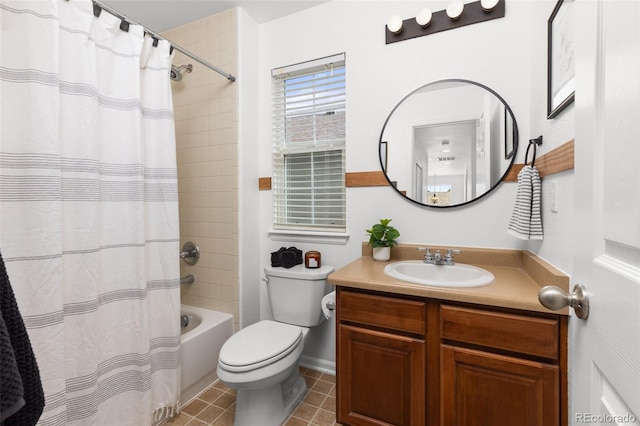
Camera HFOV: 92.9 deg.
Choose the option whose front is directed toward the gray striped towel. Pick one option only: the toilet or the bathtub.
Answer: the bathtub

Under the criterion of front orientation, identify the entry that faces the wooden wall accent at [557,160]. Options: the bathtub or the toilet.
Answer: the bathtub

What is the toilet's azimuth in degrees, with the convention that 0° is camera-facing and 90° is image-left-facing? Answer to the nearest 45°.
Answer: approximately 45°

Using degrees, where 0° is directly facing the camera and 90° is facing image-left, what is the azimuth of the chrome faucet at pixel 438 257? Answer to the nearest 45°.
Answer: approximately 0°

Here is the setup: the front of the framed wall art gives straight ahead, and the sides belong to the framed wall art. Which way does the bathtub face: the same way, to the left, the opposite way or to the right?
the opposite way

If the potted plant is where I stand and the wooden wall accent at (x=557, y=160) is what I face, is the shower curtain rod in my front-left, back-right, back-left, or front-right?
back-right

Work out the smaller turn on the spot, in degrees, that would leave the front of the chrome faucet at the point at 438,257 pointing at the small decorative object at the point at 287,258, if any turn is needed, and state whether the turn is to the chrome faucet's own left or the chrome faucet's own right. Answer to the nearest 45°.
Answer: approximately 90° to the chrome faucet's own right

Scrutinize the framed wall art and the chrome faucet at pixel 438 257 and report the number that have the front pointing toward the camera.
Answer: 1

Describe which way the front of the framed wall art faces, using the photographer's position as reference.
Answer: facing to the left of the viewer

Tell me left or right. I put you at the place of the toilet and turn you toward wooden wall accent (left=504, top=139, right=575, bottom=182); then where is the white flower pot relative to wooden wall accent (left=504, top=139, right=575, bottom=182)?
left

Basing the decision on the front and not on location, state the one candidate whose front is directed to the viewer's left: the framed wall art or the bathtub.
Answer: the framed wall art

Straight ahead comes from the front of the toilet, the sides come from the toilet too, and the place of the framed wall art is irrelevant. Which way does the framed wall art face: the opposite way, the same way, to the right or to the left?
to the right

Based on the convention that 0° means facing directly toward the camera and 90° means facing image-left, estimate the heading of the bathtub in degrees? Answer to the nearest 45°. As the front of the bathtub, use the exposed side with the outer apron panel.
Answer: approximately 315°

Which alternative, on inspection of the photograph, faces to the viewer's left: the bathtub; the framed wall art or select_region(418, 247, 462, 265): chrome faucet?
the framed wall art
